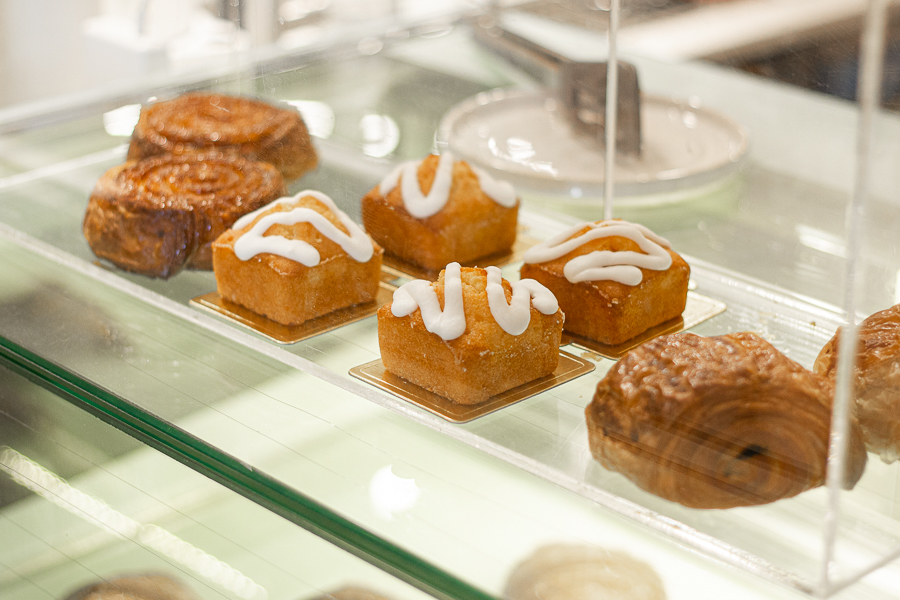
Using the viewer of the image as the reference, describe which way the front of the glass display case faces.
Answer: facing the viewer and to the left of the viewer

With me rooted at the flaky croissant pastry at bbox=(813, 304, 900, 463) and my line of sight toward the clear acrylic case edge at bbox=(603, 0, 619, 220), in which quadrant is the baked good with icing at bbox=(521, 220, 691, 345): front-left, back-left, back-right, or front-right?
front-left

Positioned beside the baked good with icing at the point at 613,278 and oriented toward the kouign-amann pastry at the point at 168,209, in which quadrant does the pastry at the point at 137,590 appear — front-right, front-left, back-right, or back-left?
front-left
